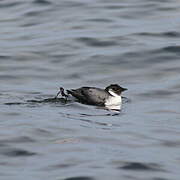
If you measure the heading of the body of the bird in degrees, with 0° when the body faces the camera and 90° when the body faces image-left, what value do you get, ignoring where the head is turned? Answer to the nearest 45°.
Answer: approximately 270°
